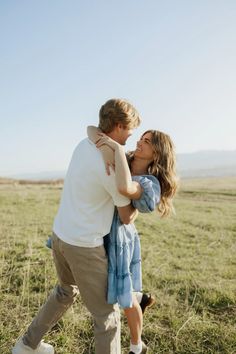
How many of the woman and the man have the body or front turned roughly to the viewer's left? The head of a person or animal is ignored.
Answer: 1

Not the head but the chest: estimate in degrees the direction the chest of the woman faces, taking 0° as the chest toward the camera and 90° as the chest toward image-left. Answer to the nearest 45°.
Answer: approximately 90°

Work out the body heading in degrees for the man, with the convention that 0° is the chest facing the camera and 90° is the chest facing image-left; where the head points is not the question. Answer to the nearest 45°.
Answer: approximately 225°
